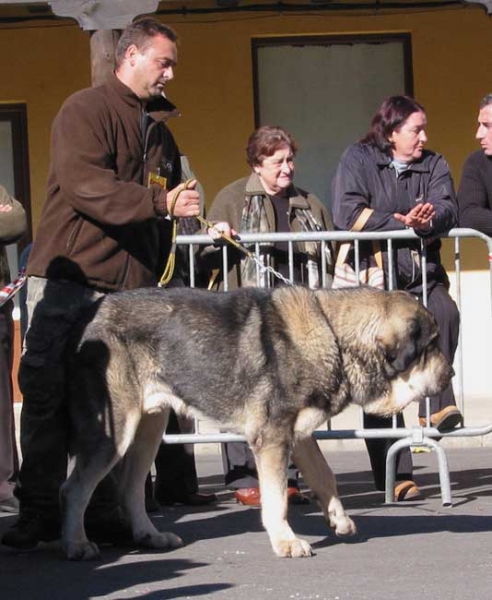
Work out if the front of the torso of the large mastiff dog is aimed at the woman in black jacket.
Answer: no

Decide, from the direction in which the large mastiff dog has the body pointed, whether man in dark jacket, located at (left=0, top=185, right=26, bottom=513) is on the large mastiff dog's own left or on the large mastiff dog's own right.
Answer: on the large mastiff dog's own left

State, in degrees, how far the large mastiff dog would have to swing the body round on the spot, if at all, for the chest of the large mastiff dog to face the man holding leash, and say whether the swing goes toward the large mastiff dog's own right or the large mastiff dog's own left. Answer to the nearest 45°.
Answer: approximately 180°

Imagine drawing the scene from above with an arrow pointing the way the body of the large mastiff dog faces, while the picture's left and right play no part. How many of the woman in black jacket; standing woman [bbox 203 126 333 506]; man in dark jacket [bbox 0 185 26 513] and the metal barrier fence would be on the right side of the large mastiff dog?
0

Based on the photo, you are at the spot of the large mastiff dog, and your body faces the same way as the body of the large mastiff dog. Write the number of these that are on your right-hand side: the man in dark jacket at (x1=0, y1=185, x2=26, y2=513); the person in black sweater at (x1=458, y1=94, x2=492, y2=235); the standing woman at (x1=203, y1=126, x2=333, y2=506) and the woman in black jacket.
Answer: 0

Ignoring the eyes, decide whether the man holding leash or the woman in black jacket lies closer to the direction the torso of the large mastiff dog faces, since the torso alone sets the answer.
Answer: the woman in black jacket

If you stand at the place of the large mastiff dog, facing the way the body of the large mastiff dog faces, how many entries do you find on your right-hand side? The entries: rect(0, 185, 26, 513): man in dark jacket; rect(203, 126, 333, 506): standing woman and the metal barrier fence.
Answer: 0

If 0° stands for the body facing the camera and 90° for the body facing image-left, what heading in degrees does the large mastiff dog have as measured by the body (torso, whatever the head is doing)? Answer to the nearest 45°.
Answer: approximately 270°

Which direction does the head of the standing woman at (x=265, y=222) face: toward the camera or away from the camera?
toward the camera

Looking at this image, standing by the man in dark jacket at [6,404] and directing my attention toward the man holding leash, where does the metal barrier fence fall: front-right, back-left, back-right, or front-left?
front-left

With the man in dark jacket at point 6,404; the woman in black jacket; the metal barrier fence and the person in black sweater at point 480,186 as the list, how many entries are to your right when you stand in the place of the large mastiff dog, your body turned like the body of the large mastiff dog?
0

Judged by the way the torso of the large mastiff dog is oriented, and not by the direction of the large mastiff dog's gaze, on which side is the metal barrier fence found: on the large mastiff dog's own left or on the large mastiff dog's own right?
on the large mastiff dog's own left

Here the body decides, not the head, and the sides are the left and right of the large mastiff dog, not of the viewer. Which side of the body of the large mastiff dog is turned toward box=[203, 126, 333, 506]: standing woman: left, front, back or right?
left
